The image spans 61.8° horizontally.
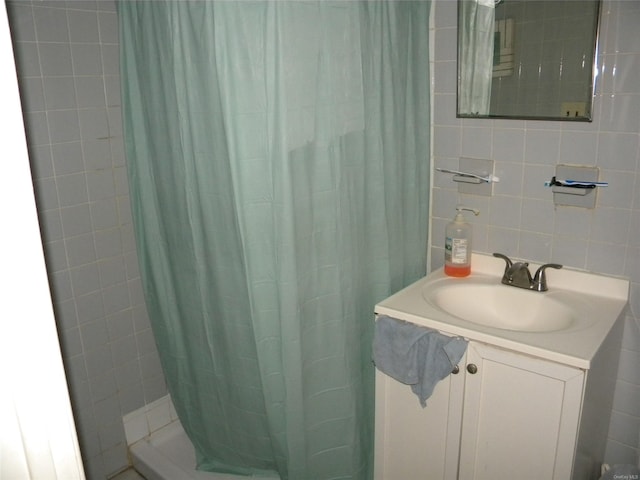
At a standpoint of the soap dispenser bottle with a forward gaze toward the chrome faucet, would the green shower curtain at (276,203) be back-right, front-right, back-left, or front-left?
back-right
